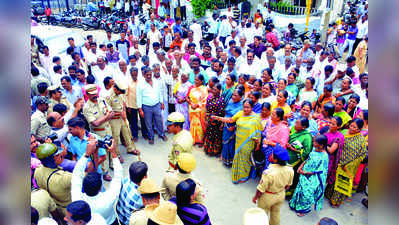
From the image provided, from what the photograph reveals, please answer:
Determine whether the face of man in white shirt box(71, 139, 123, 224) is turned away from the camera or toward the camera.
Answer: away from the camera

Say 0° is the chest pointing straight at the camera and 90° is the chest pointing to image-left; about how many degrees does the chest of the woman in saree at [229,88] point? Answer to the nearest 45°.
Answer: approximately 45°

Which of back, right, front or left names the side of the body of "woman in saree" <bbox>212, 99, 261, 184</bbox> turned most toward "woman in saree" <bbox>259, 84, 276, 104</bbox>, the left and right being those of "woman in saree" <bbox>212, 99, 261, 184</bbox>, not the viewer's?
back

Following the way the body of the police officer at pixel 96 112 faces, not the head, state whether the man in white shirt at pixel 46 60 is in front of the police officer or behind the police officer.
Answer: behind

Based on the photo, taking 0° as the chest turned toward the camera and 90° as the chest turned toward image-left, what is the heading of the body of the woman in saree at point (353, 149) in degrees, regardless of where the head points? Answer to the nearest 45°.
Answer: approximately 45°

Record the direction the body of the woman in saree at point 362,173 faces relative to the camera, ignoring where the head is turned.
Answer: to the viewer's left

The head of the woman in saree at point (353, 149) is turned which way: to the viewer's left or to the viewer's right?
to the viewer's left

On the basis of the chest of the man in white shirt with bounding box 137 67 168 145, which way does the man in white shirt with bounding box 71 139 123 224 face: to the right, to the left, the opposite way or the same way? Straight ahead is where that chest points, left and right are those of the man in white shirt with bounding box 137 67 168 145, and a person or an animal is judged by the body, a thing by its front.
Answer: the opposite way
